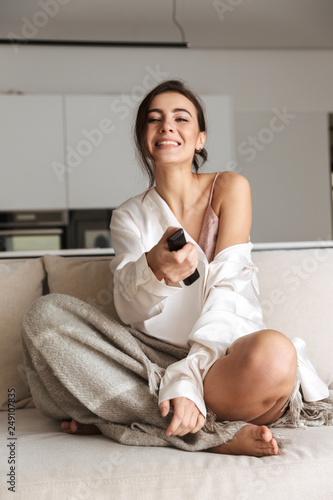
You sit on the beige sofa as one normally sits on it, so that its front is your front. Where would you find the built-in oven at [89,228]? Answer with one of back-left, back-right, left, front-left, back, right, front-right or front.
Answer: back

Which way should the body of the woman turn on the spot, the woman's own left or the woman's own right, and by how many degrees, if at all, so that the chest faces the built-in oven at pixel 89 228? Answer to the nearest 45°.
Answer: approximately 180°

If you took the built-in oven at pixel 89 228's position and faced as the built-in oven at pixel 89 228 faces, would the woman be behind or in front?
in front

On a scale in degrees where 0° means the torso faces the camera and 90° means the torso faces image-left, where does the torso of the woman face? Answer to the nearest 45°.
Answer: approximately 0°

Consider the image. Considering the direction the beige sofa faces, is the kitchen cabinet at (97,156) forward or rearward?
rearward

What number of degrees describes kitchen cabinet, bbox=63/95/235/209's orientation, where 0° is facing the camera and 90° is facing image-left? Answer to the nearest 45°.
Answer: approximately 0°
